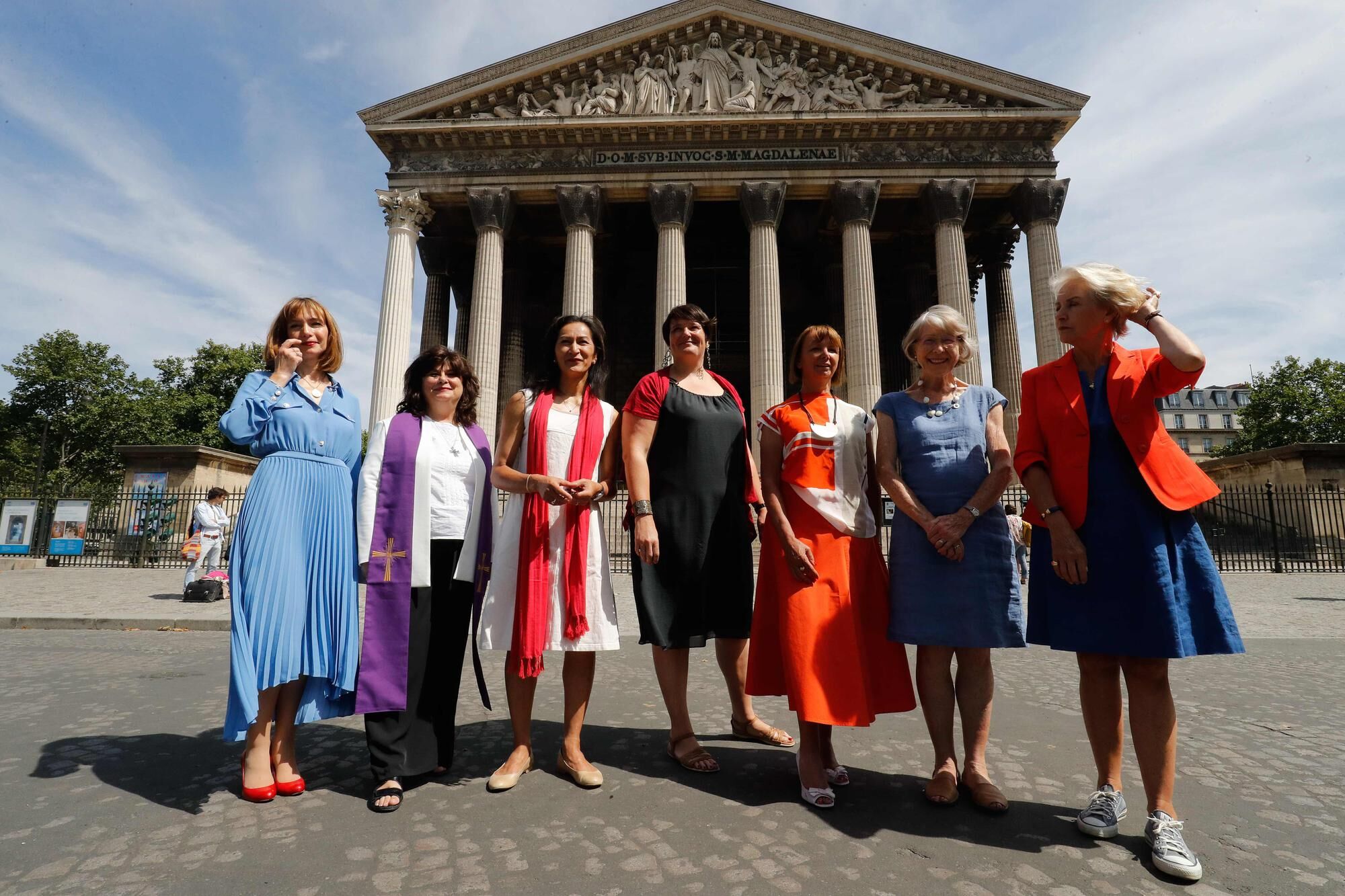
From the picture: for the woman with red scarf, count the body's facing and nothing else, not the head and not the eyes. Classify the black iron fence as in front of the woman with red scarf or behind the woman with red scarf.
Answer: behind

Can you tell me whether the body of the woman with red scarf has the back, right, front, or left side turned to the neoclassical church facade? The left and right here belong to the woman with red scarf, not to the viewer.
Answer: back

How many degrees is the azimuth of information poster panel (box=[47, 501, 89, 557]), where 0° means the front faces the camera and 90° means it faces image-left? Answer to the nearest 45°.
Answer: approximately 0°

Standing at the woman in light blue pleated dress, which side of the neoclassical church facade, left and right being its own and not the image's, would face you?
front

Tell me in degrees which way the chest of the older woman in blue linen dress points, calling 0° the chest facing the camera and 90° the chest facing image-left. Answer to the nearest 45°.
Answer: approximately 0°

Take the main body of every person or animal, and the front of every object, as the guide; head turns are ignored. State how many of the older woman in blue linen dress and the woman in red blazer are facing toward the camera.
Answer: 2

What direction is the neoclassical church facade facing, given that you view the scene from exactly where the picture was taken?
facing the viewer

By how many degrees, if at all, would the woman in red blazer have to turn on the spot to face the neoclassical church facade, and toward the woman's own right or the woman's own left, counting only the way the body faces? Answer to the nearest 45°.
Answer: approximately 135° to the woman's own right

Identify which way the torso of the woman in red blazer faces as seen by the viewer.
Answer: toward the camera
